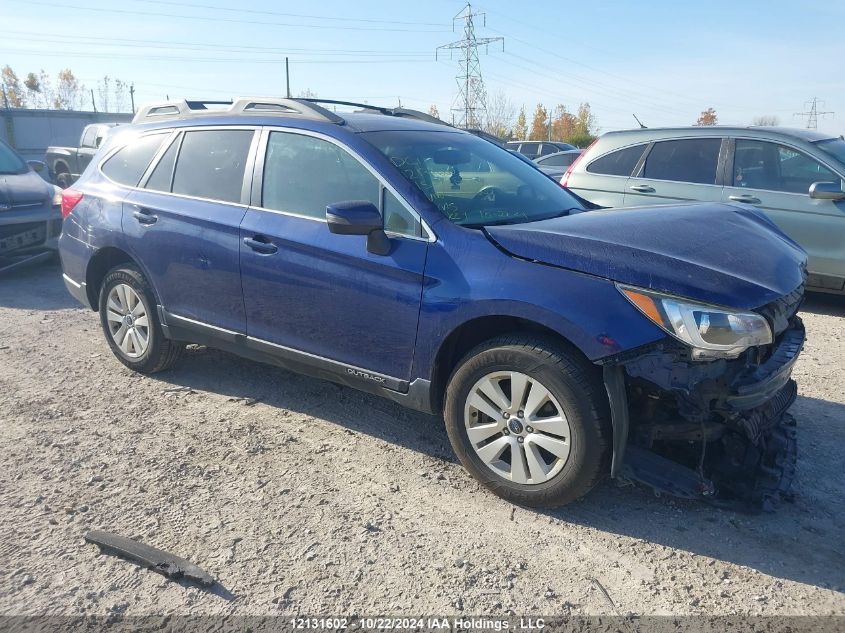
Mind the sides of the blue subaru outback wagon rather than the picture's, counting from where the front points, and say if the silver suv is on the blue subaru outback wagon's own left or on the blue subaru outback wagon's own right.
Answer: on the blue subaru outback wagon's own left

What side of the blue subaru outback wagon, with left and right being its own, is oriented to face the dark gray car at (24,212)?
back

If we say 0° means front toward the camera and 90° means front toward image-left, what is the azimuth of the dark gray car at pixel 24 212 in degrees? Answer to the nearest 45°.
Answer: approximately 315°

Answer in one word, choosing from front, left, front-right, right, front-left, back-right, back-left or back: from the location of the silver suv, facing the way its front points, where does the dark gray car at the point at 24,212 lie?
back-right

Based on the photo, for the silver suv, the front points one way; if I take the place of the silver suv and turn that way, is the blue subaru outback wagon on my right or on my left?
on my right

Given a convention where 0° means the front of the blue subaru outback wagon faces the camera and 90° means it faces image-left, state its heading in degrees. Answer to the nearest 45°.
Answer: approximately 315°
